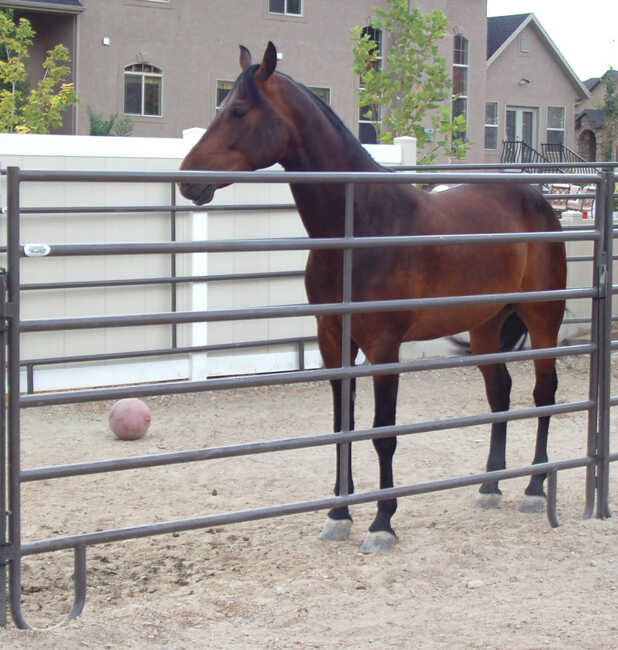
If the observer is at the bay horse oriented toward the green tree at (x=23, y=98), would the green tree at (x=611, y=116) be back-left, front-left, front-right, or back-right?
front-right

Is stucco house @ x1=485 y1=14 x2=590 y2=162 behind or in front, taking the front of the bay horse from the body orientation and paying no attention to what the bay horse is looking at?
behind

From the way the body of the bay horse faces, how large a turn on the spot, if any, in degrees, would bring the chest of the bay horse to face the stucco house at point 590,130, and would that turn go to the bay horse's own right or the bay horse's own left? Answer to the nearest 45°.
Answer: approximately 135° to the bay horse's own right

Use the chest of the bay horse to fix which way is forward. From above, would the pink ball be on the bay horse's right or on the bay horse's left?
on the bay horse's right

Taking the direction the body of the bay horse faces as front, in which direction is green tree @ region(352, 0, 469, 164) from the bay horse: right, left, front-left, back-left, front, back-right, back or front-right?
back-right

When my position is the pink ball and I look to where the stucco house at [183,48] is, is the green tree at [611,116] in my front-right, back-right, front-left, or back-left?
front-right

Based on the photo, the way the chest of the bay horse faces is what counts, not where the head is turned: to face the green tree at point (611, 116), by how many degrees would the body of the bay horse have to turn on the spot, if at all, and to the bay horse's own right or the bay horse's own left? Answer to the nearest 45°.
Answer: approximately 135° to the bay horse's own right
